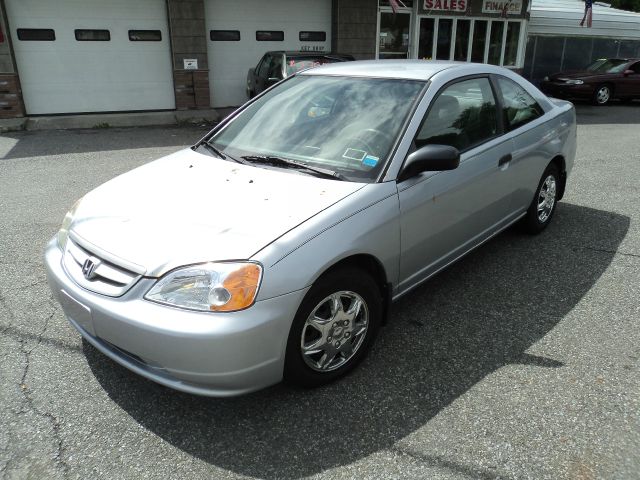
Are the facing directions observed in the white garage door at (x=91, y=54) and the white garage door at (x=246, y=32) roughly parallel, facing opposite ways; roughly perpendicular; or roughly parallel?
roughly parallel

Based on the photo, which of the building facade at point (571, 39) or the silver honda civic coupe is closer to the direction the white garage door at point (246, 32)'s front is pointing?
the silver honda civic coupe

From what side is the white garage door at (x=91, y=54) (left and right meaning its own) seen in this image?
front

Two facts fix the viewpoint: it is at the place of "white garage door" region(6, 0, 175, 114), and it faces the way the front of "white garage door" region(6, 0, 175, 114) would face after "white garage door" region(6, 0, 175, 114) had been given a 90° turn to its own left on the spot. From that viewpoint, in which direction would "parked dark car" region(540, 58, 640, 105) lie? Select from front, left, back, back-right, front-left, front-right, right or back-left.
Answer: front

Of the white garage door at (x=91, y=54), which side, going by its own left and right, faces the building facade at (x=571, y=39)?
left

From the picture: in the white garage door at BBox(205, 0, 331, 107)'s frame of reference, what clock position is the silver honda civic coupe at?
The silver honda civic coupe is roughly at 12 o'clock from the white garage door.

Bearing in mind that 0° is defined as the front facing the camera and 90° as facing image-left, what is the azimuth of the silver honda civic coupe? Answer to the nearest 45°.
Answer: approximately 45°

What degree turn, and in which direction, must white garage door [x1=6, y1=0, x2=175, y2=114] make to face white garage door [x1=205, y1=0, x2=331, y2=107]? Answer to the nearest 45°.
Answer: approximately 90° to its left

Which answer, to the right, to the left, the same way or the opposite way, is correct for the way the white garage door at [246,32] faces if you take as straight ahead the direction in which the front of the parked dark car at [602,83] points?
to the left

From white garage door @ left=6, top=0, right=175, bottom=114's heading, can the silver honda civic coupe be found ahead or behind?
ahead

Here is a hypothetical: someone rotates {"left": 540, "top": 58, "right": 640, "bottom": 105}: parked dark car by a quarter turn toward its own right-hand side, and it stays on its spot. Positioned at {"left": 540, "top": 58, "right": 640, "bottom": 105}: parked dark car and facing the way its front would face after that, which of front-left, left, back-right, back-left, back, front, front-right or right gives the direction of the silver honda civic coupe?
back-left

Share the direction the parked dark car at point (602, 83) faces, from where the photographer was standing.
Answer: facing the viewer and to the left of the viewer

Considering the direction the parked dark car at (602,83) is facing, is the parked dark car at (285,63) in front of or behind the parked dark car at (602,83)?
in front

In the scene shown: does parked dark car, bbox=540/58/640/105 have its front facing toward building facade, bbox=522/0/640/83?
no

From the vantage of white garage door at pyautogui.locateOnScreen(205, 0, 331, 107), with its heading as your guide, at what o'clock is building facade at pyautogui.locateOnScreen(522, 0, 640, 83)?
The building facade is roughly at 8 o'clock from the white garage door.

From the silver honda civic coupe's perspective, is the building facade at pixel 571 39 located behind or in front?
behind

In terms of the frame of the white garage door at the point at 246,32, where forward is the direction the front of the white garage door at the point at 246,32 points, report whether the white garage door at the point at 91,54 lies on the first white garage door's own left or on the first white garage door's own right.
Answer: on the first white garage door's own right

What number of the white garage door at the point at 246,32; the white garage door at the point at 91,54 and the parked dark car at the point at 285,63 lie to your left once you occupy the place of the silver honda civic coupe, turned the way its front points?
0
